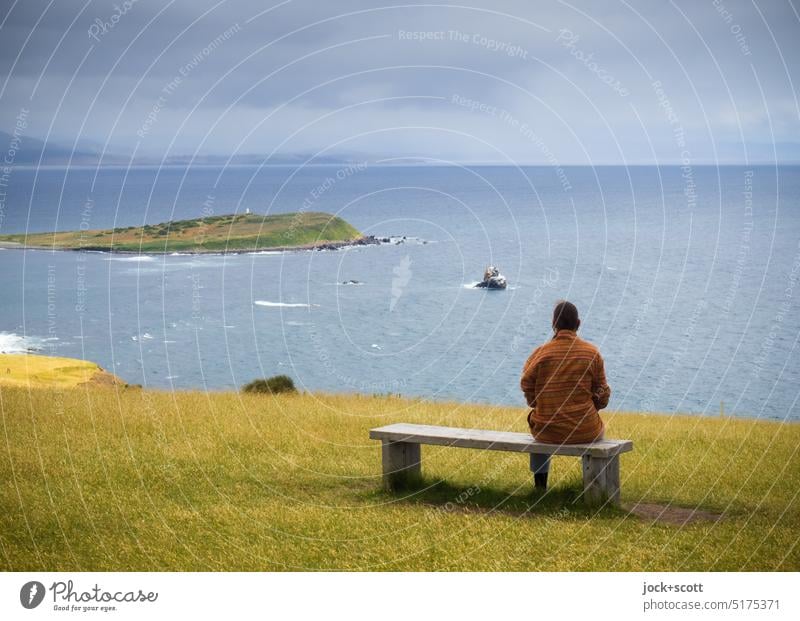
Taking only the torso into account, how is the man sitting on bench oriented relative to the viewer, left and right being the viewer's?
facing away from the viewer

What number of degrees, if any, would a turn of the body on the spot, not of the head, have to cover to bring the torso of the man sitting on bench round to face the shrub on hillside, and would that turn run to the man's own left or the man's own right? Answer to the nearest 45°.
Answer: approximately 45° to the man's own left

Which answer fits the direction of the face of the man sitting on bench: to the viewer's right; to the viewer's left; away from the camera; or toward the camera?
away from the camera
